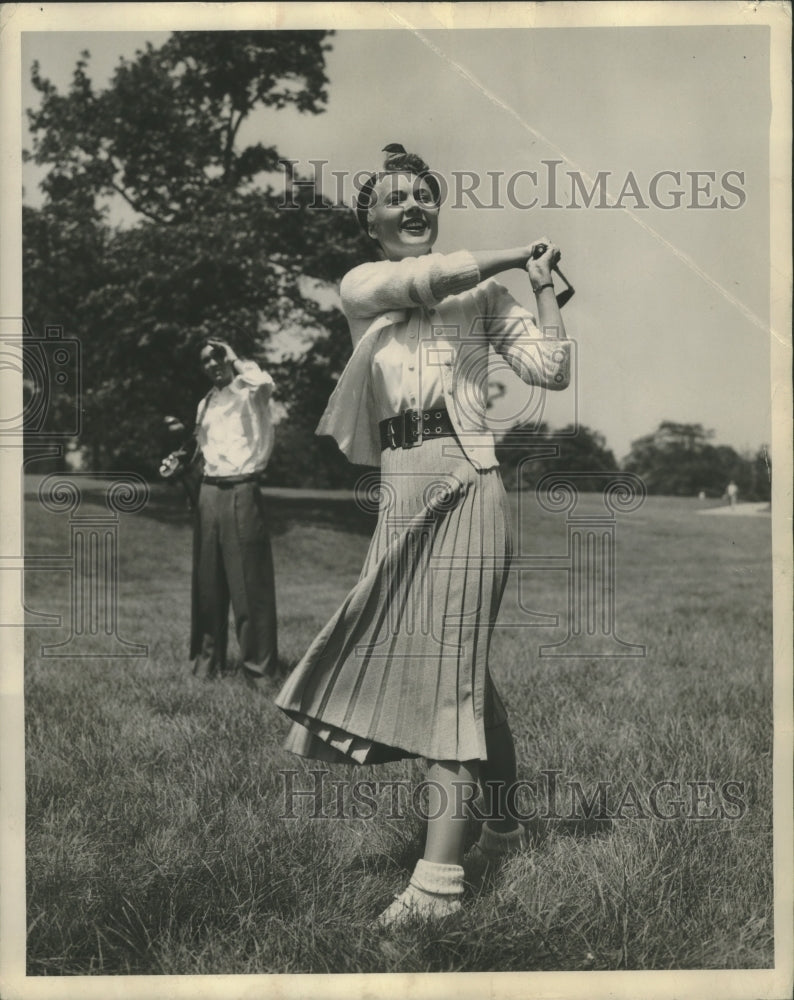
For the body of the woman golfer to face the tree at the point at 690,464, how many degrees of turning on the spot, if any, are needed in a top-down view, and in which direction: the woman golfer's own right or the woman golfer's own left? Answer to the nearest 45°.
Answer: approximately 180°

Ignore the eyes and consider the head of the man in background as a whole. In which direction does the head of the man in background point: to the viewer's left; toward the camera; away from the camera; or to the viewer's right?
toward the camera

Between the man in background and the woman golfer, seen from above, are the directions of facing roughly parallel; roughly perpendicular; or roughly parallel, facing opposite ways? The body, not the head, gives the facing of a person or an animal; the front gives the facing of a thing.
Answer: roughly parallel

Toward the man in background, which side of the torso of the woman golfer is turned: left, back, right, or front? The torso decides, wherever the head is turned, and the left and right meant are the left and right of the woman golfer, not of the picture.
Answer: back

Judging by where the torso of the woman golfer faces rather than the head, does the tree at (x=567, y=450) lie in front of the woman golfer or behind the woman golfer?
behind

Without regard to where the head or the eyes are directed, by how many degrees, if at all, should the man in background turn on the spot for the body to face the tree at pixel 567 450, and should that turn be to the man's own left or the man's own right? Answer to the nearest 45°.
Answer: approximately 135° to the man's own left

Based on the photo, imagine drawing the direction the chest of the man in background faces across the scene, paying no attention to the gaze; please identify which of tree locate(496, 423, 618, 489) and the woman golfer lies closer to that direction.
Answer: the woman golfer

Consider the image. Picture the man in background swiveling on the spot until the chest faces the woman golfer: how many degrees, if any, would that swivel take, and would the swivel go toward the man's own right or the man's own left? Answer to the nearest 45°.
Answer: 0° — they already face them

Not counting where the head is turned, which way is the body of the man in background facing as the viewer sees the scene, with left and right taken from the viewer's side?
facing the viewer

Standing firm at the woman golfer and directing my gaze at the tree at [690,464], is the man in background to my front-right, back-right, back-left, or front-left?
front-left

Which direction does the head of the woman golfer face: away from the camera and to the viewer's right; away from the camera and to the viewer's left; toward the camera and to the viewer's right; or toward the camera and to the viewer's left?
toward the camera and to the viewer's right

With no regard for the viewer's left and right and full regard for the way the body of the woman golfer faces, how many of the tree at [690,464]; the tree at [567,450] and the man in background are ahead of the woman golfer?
0
